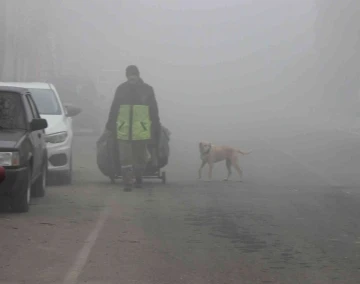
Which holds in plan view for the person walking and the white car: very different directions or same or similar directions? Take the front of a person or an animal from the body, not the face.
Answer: same or similar directions

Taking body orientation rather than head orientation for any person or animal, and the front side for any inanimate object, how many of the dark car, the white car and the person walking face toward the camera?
3

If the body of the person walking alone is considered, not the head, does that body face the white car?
no

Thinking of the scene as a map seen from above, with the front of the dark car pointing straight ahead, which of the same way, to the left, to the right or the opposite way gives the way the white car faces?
the same way

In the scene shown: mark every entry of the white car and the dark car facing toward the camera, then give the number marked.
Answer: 2

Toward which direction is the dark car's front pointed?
toward the camera

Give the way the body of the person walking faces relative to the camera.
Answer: toward the camera

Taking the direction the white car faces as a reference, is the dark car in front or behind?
in front

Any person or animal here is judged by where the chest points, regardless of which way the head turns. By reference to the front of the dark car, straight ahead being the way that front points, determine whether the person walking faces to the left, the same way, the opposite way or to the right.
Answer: the same way
